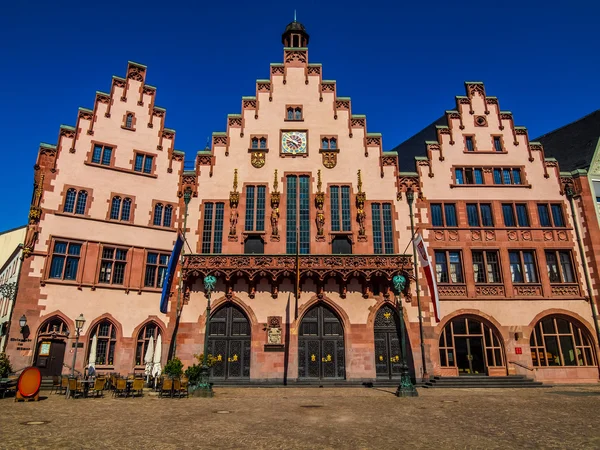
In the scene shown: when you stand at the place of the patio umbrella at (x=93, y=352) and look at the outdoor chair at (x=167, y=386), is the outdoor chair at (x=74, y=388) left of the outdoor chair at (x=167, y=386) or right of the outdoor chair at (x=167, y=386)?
right

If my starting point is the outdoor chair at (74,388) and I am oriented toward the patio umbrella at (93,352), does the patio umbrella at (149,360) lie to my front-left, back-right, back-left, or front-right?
front-right

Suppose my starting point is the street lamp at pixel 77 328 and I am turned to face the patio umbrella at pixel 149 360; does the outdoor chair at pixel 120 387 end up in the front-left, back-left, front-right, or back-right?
front-right

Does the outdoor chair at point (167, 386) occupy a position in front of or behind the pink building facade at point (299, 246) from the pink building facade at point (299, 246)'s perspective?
in front

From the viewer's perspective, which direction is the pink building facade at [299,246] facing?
toward the camera
